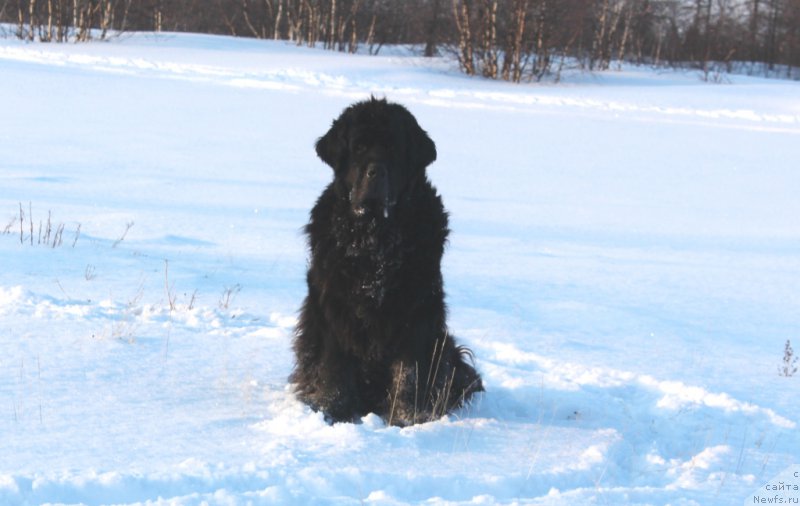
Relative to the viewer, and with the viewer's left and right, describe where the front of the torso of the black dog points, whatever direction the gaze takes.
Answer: facing the viewer
